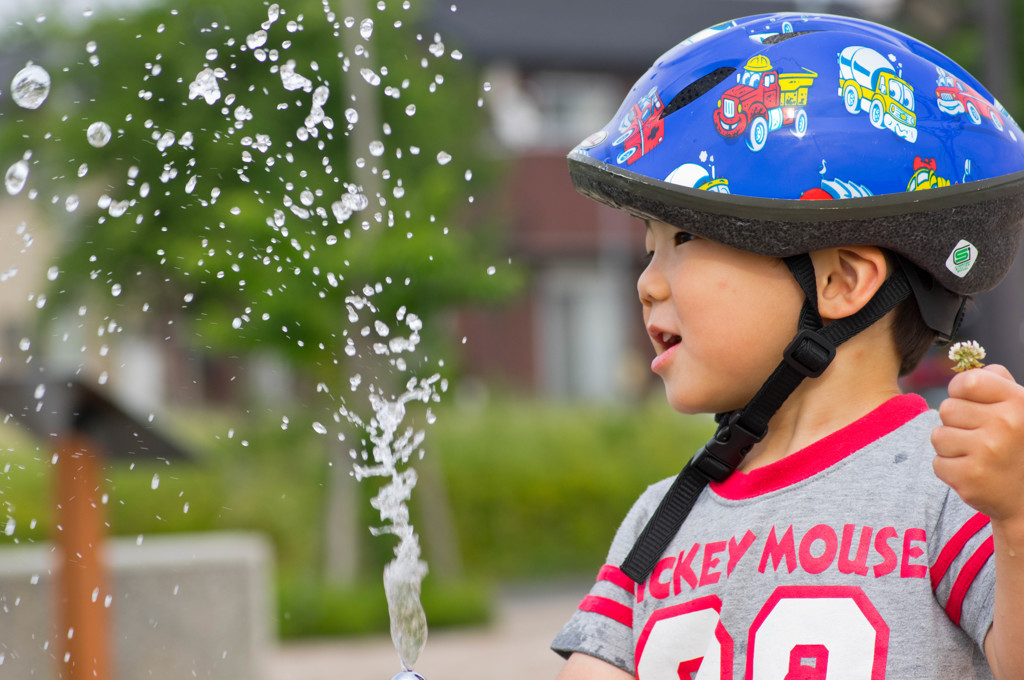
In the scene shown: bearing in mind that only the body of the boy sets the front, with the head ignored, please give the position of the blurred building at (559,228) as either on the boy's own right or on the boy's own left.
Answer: on the boy's own right

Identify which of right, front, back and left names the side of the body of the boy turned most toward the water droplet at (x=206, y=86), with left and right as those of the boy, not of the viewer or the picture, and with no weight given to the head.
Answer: right

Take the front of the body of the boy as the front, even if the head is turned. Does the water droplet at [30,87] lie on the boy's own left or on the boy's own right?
on the boy's own right

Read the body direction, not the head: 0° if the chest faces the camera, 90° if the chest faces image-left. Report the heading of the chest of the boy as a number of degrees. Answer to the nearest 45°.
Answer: approximately 45°

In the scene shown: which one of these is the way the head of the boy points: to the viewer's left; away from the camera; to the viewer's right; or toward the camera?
to the viewer's left

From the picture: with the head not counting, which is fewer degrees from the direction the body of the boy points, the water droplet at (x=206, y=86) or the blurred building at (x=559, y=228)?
the water droplet

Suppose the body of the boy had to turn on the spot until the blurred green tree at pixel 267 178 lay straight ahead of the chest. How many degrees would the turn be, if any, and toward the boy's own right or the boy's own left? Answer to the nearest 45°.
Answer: approximately 90° to the boy's own right
